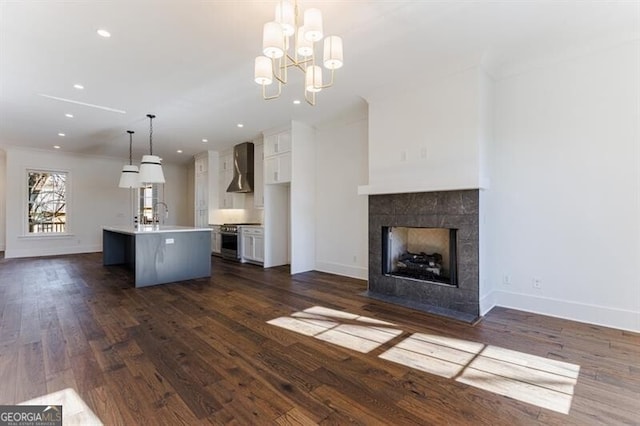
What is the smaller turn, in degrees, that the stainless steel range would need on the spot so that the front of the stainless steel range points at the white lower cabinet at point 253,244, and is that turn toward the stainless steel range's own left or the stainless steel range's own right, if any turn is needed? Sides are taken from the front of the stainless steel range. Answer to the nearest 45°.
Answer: approximately 90° to the stainless steel range's own left

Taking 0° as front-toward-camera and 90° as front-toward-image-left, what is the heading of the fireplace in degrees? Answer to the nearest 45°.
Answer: approximately 45°

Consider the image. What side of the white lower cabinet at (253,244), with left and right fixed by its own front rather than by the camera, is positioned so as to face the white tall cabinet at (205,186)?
right

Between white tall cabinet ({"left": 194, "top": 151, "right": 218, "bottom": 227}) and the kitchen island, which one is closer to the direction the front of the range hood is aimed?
the kitchen island

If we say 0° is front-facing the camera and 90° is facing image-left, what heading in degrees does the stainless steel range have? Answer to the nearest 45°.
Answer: approximately 45°

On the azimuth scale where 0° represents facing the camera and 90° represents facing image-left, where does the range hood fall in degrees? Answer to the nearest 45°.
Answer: approximately 45°
